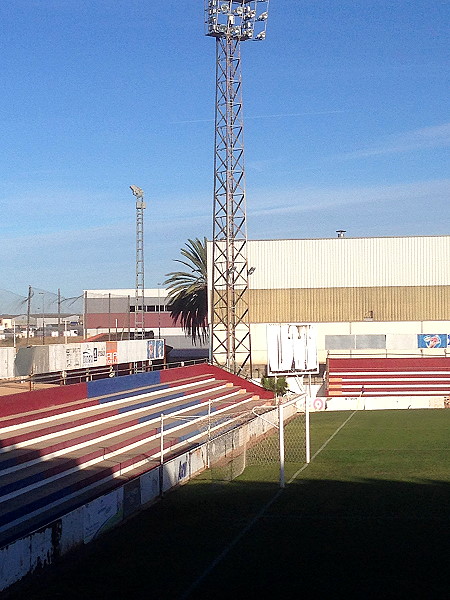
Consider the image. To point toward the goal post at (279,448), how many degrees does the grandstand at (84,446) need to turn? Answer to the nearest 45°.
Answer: approximately 90° to its left

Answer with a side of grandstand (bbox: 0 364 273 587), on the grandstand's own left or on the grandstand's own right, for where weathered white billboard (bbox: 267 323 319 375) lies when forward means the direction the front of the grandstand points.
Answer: on the grandstand's own left

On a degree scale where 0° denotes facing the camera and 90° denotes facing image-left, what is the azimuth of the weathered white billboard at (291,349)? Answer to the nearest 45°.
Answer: approximately 0°

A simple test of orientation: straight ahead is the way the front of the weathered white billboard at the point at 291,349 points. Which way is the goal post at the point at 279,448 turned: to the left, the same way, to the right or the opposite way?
to the left

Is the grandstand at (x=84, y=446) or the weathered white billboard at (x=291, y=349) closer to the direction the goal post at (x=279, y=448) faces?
the weathered white billboard

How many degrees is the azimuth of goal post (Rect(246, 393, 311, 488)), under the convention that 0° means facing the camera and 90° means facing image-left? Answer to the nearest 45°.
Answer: approximately 270°

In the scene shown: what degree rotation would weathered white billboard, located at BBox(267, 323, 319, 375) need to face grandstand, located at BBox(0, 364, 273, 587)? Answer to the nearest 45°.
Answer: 0° — it already faces it

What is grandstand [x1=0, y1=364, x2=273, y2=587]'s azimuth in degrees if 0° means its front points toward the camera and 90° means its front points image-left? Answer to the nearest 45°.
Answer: approximately 315°

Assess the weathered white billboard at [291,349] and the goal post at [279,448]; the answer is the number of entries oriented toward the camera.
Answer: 1

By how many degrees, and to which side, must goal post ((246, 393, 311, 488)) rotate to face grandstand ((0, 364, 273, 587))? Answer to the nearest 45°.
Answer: approximately 135° to its right

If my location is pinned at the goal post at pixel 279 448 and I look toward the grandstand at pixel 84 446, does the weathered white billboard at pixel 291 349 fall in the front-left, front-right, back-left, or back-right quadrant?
back-right

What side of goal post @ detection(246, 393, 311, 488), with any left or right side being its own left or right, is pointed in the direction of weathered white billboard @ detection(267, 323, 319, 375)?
left
